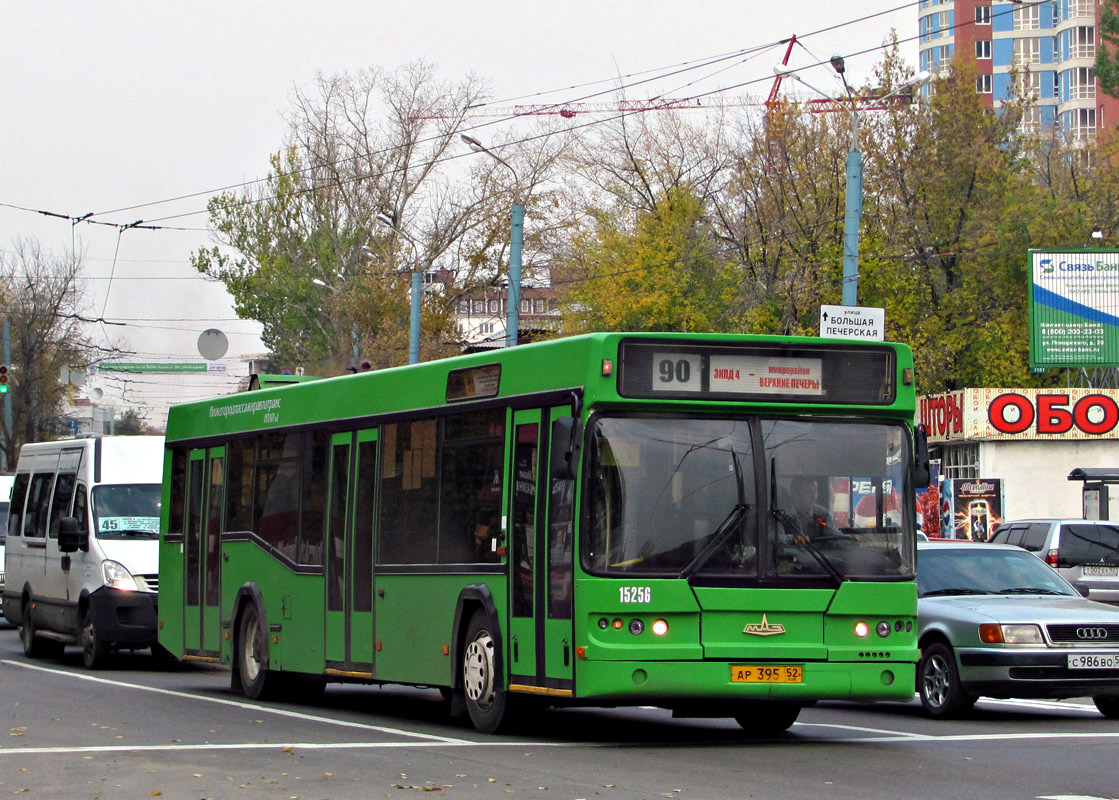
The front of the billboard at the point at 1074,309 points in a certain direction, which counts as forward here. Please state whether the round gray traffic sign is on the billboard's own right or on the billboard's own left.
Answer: on the billboard's own right

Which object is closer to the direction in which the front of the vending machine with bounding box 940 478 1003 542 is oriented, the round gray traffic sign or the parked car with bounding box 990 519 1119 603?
the parked car

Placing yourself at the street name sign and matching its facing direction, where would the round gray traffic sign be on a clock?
The round gray traffic sign is roughly at 5 o'clock from the street name sign.

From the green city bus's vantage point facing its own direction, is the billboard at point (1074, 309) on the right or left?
on its left

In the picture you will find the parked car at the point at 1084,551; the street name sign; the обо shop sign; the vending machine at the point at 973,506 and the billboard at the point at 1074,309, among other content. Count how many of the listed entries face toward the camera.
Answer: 4

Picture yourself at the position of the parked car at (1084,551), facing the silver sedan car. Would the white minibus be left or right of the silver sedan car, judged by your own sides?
right

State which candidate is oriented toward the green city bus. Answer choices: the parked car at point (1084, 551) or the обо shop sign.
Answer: the обо shop sign

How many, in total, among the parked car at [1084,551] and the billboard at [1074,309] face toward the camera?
1

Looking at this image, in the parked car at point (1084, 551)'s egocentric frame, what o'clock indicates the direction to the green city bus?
The green city bus is roughly at 8 o'clock from the parked car.
